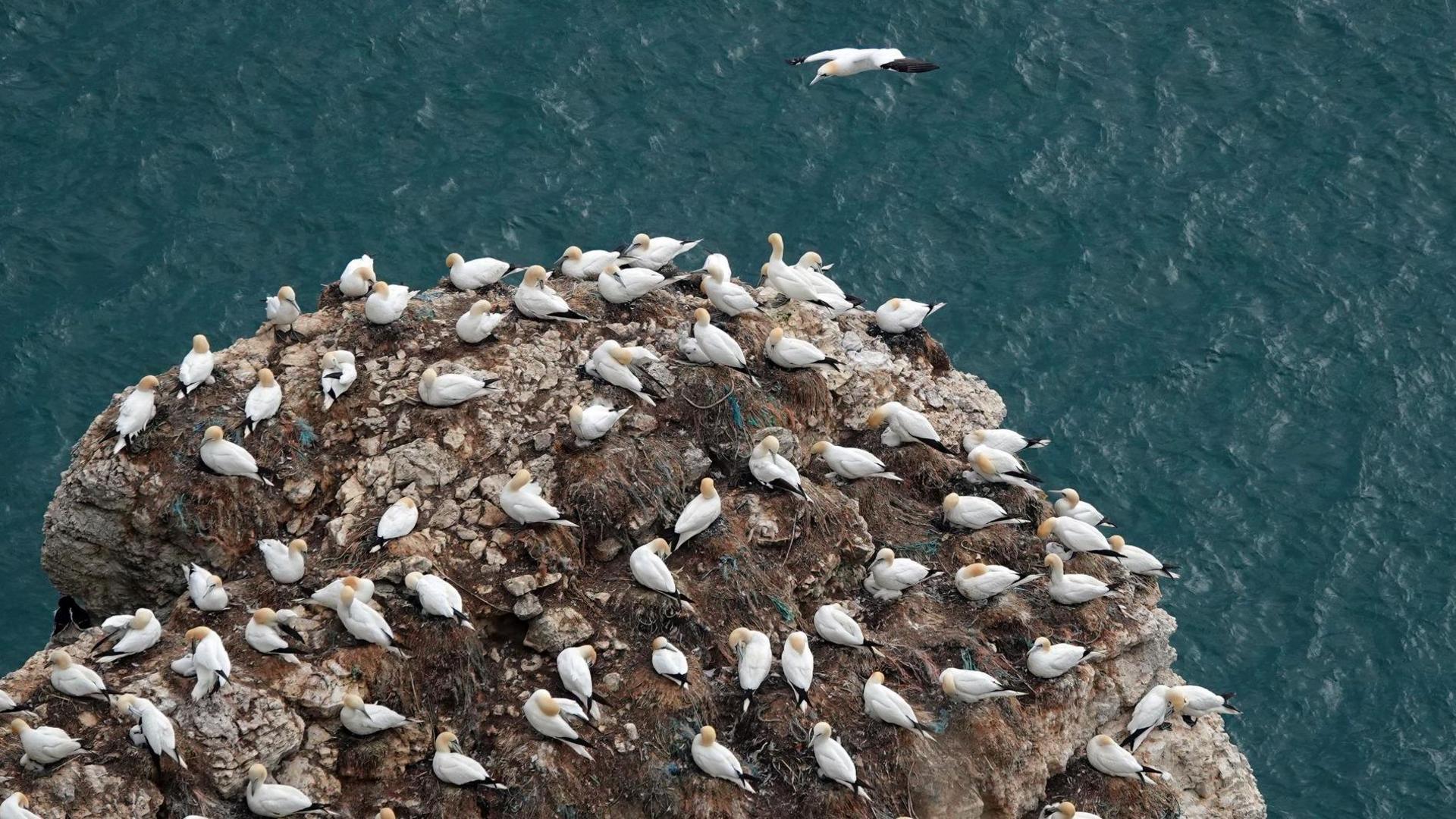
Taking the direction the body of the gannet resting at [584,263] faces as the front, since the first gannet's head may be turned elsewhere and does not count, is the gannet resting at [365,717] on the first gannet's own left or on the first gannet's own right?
on the first gannet's own left

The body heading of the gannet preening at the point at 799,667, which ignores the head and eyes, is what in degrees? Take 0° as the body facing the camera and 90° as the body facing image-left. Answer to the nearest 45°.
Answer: approximately 180°

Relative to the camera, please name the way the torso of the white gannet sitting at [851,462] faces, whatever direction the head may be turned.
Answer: to the viewer's left

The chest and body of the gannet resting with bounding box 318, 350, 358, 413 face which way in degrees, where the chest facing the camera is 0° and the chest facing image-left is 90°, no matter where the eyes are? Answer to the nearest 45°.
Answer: approximately 225°

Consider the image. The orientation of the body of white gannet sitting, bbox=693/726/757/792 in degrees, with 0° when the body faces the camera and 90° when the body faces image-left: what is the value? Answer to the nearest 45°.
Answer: approximately 135°

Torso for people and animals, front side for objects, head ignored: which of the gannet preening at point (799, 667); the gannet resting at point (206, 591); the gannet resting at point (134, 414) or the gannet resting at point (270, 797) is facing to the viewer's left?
the gannet resting at point (270, 797)

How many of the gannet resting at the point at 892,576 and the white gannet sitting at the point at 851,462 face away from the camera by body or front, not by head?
0

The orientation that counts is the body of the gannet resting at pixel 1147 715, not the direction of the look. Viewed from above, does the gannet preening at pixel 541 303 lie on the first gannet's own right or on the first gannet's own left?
on the first gannet's own left

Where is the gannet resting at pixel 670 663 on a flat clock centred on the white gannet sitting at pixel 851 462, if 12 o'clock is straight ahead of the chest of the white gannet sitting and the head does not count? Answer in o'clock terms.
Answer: The gannet resting is roughly at 10 o'clock from the white gannet sitting.

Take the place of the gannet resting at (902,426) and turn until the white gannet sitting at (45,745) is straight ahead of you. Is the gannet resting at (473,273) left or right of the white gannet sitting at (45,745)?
right

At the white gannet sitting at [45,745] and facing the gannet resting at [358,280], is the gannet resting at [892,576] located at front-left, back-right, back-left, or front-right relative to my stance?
front-right

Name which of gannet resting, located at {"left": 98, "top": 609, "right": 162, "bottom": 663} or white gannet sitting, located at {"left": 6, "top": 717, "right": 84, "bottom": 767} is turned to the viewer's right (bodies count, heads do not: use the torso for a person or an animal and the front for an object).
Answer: the gannet resting

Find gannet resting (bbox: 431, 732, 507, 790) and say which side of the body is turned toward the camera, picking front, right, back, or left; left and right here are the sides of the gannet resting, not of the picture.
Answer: left

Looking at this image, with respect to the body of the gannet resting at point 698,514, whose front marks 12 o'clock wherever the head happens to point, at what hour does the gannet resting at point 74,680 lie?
the gannet resting at point 74,680 is roughly at 7 o'clock from the gannet resting at point 698,514.

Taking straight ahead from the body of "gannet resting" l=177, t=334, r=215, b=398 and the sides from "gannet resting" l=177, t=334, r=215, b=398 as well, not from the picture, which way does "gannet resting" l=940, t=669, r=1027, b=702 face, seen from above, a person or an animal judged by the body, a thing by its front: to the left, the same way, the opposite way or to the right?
to the left

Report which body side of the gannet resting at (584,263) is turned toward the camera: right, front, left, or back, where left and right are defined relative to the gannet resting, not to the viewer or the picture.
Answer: left

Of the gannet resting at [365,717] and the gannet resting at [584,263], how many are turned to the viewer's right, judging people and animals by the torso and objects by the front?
0

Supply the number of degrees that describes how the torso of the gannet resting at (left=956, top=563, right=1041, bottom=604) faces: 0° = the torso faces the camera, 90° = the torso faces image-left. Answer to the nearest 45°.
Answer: approximately 90°

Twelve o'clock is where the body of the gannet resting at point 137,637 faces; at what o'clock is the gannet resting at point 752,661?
the gannet resting at point 752,661 is roughly at 1 o'clock from the gannet resting at point 137,637.
